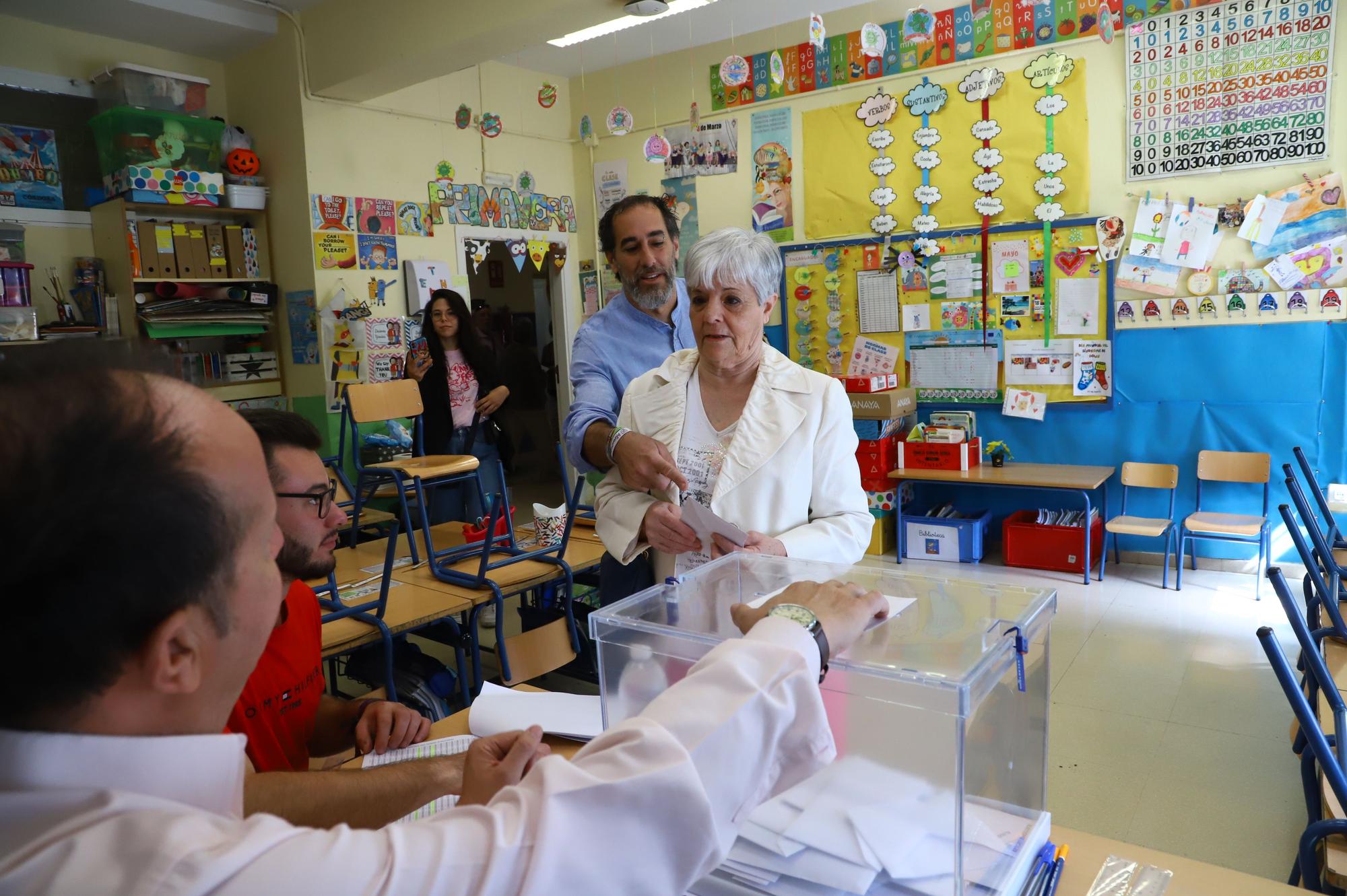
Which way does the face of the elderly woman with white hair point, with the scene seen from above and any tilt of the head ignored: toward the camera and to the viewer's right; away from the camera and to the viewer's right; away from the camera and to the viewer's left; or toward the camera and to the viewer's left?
toward the camera and to the viewer's left

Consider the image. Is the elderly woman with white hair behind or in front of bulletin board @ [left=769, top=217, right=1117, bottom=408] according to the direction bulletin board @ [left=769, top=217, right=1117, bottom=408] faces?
in front

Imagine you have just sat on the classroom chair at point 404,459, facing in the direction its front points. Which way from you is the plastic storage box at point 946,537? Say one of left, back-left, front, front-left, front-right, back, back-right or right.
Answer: front-left

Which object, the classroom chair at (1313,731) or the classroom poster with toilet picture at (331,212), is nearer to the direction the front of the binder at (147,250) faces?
the classroom chair

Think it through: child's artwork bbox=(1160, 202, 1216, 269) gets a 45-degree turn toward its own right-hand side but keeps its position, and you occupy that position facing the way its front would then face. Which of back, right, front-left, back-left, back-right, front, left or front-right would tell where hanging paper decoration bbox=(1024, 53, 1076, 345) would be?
front-right

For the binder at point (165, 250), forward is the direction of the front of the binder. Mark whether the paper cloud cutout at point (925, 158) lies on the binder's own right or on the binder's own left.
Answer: on the binder's own left
